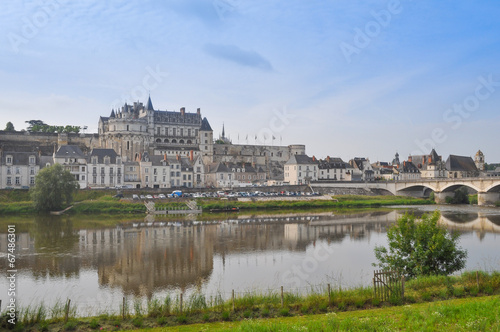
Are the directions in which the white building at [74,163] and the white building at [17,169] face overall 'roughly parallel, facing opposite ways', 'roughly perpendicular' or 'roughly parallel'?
roughly parallel

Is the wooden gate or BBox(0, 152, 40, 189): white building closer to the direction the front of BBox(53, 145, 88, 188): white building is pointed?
the wooden gate

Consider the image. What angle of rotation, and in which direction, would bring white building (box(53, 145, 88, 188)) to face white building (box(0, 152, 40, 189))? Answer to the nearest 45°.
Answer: approximately 90° to its right

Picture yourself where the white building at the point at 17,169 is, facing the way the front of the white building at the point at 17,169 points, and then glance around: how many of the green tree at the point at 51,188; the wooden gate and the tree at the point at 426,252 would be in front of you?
3

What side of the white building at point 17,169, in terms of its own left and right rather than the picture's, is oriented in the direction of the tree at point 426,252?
front

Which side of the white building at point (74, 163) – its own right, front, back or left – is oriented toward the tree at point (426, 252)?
front

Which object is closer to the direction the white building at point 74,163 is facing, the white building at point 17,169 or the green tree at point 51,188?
the green tree

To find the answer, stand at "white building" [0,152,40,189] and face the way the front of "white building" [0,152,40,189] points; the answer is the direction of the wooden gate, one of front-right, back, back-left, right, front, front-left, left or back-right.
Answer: front

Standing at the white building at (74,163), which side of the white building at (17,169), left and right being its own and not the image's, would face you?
left

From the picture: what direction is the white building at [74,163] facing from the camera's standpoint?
toward the camera

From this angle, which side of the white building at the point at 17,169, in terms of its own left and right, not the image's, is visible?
front

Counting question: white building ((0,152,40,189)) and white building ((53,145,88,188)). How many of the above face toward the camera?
2

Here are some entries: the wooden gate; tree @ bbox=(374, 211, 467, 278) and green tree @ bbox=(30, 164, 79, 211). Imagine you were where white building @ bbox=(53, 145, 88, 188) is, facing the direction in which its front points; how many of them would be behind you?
0

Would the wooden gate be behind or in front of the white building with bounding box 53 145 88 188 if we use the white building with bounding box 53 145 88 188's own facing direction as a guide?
in front

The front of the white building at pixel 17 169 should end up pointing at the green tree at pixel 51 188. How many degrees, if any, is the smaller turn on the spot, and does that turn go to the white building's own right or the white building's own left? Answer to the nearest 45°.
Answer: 0° — it already faces it
